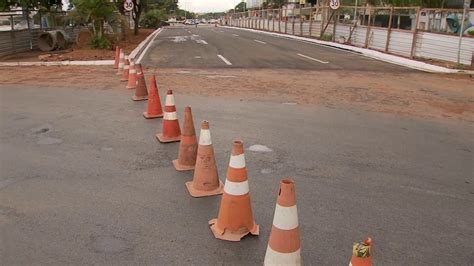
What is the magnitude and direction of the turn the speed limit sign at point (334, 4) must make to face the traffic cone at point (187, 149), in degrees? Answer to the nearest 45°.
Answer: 0° — it already faces it

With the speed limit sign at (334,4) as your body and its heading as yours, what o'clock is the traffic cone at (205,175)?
The traffic cone is roughly at 12 o'clock from the speed limit sign.

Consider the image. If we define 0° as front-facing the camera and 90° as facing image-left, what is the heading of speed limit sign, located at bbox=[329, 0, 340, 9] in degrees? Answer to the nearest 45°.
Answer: approximately 0°

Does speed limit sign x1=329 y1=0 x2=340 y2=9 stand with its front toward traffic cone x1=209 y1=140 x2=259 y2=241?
yes

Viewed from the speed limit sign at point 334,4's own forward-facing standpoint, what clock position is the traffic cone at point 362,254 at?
The traffic cone is roughly at 12 o'clock from the speed limit sign.
